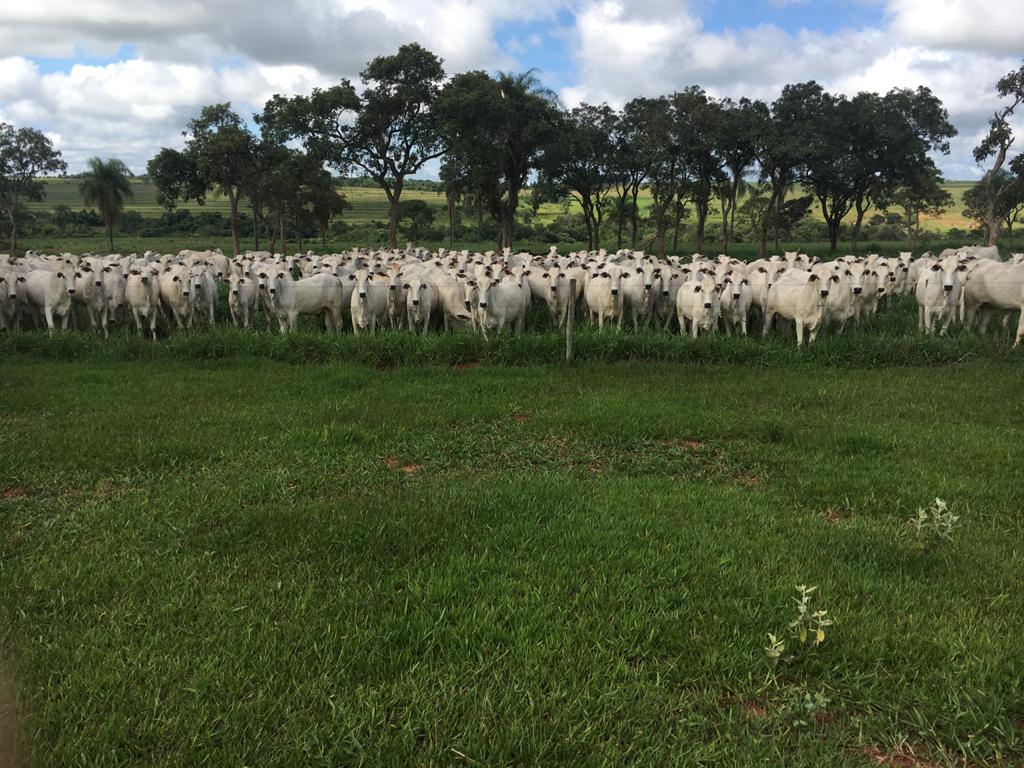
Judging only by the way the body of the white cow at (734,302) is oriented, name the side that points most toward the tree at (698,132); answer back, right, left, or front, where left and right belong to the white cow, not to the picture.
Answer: back

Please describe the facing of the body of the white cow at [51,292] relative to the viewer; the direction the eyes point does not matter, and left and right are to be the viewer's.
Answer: facing the viewer and to the right of the viewer

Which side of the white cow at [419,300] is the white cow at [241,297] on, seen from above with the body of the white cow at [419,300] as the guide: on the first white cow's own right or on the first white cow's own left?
on the first white cow's own right

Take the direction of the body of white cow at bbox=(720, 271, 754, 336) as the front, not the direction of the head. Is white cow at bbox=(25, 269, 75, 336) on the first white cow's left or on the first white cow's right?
on the first white cow's right

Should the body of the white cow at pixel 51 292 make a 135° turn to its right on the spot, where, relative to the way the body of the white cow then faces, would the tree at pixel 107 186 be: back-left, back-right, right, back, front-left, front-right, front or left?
right

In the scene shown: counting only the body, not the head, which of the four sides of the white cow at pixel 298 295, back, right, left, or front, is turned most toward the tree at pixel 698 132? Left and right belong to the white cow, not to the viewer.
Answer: back

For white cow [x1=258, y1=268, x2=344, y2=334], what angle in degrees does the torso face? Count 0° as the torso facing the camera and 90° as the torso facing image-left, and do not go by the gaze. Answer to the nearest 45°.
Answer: approximately 45°

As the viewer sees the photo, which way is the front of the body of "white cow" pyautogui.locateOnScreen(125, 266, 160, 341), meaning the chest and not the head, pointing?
toward the camera

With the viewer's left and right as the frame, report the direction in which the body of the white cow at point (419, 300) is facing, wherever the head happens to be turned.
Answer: facing the viewer

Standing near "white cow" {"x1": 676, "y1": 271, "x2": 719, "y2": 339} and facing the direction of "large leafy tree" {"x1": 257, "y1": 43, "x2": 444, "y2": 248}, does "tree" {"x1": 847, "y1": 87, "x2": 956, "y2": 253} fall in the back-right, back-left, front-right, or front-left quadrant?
front-right

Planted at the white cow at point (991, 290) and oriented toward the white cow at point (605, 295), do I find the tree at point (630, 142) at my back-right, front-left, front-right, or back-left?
front-right

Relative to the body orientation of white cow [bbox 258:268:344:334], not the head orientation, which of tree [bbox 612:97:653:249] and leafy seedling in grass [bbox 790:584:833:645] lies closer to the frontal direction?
the leafy seedling in grass

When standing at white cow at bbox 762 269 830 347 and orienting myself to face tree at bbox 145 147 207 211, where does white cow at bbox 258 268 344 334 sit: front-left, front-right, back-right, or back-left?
front-left
